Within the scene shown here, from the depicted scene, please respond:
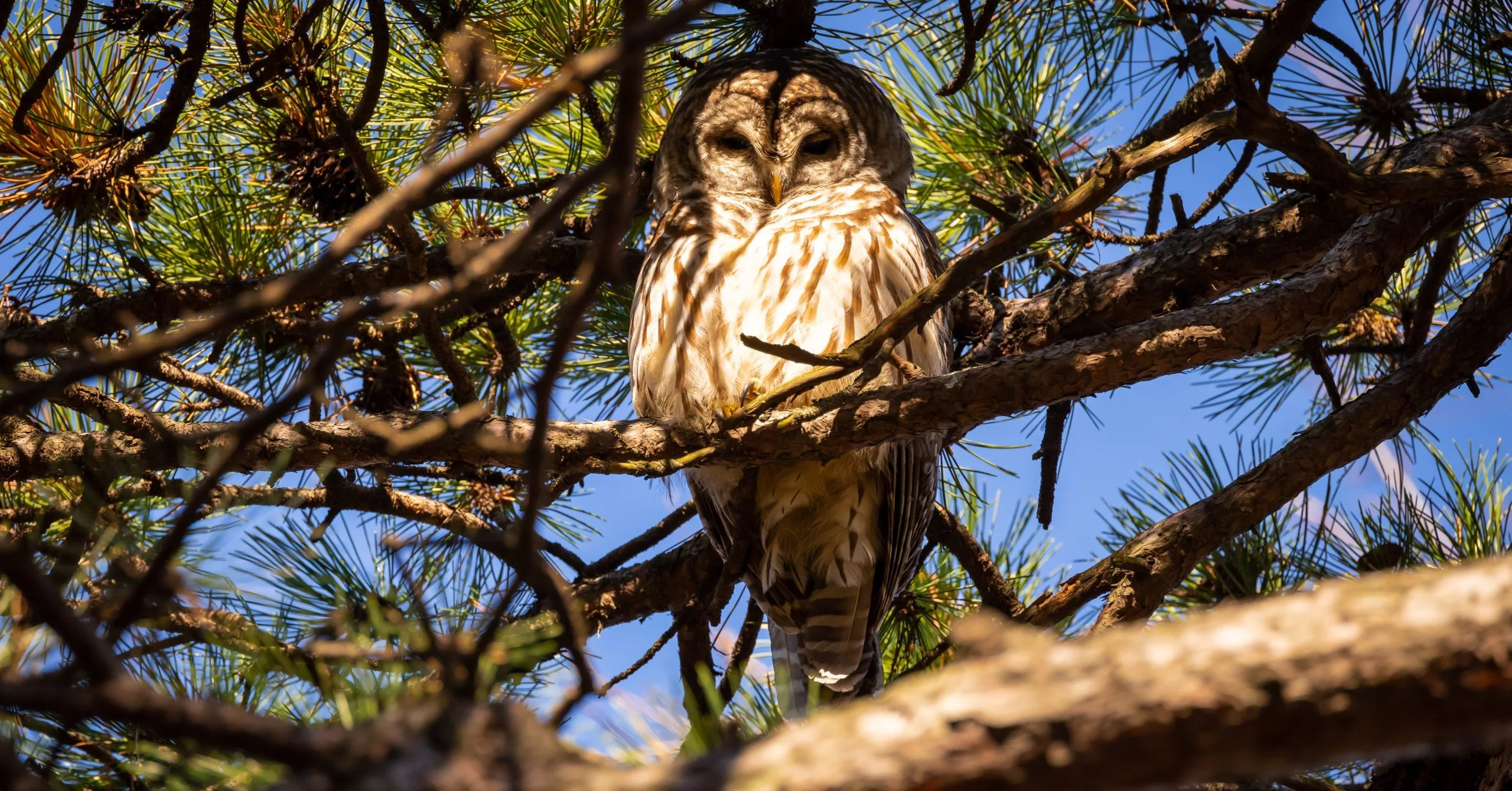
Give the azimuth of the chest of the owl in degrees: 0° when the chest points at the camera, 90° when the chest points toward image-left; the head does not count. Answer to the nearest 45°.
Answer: approximately 0°
